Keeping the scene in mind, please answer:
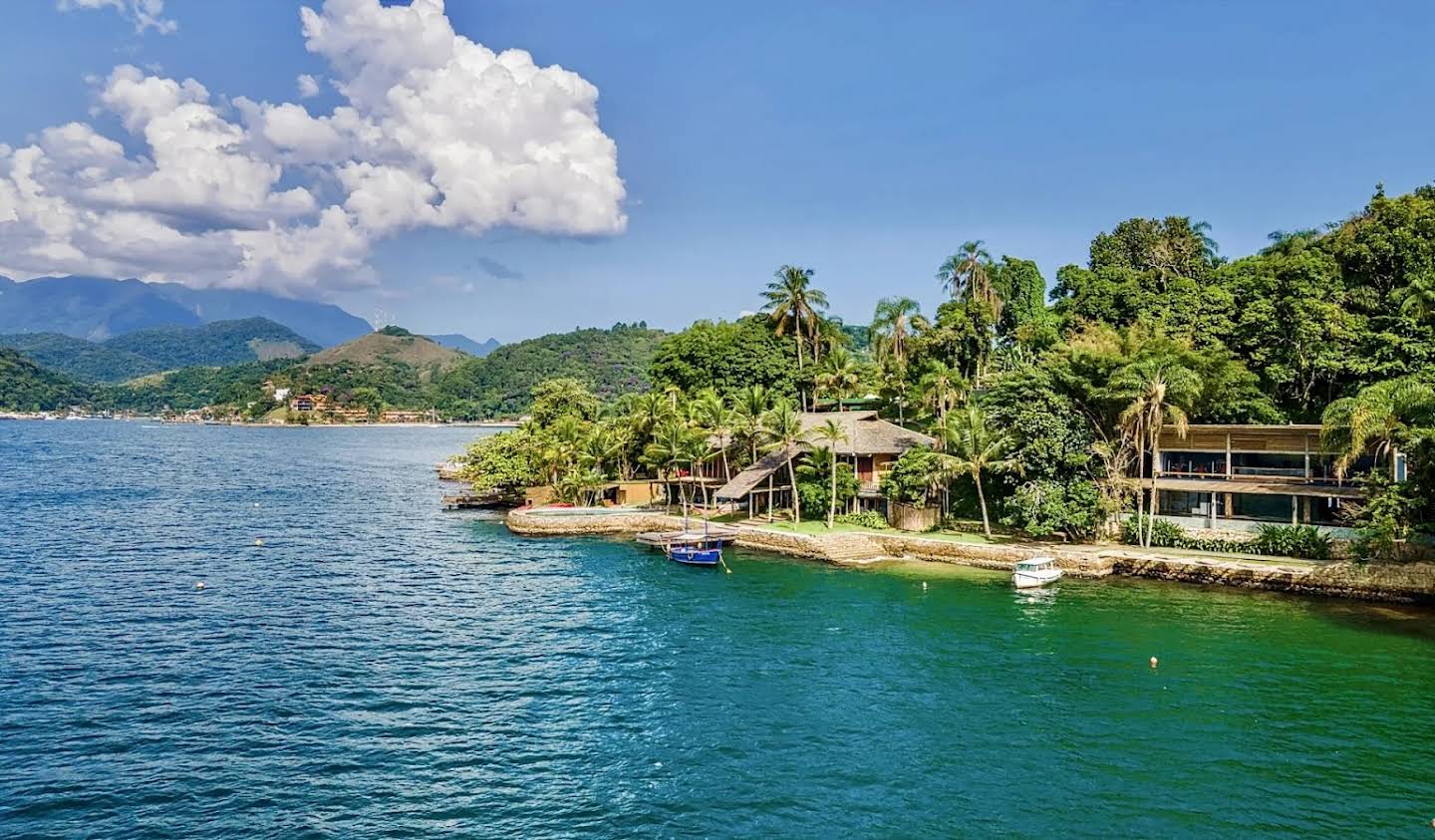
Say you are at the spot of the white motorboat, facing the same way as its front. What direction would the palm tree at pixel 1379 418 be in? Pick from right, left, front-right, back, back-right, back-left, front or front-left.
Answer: back-left

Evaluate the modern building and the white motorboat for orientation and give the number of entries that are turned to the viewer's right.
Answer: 0

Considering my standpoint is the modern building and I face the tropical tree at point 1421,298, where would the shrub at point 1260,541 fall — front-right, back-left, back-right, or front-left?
back-right

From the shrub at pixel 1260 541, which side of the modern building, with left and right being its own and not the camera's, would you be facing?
front

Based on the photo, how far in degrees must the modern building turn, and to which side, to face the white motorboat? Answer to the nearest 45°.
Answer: approximately 45° to its right

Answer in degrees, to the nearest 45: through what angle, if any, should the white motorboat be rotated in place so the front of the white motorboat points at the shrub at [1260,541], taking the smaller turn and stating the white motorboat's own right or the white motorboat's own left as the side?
approximately 180°

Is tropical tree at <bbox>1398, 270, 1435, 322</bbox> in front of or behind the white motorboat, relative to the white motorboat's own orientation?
behind

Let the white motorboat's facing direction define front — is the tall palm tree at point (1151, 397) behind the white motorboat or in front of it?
behind

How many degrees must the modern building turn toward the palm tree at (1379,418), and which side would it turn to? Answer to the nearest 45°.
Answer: approximately 45° to its left

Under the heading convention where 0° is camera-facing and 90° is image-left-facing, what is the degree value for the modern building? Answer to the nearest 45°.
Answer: approximately 0°

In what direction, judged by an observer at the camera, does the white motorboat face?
facing the viewer and to the left of the viewer

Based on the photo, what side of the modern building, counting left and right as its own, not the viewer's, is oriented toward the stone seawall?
front

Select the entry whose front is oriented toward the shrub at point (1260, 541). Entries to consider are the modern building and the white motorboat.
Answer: the modern building
